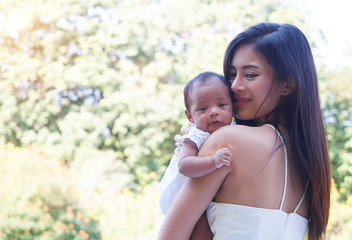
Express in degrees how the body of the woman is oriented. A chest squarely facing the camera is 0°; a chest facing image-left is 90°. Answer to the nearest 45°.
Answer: approximately 135°

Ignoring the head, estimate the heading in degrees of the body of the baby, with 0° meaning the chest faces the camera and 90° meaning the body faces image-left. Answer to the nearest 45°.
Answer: approximately 315°
